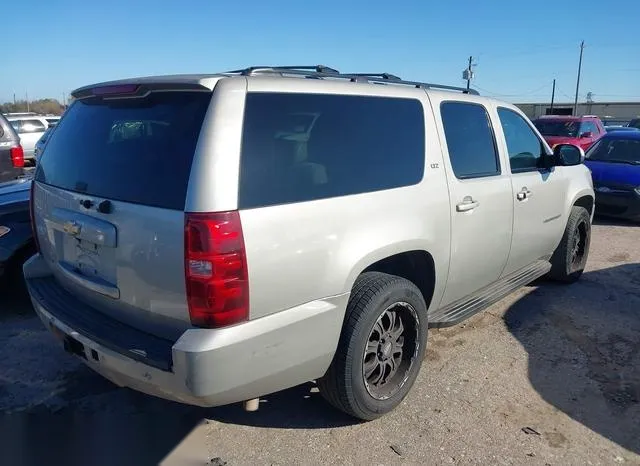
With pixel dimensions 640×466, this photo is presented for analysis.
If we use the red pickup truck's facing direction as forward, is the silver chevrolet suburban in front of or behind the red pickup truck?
in front

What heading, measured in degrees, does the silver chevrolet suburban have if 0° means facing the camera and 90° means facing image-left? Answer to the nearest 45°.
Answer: approximately 225°

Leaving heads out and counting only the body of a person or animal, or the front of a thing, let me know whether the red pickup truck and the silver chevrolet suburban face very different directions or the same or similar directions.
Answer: very different directions

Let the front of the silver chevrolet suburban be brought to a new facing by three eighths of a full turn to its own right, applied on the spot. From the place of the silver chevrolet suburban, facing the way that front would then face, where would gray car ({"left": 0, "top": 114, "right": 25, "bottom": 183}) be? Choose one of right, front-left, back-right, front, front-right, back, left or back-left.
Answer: back-right
